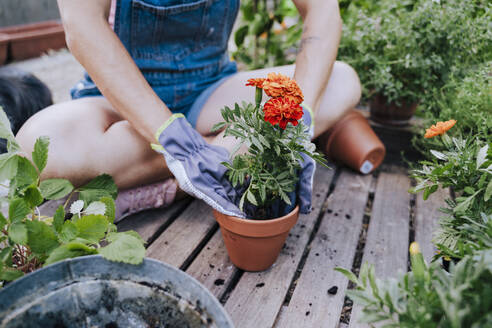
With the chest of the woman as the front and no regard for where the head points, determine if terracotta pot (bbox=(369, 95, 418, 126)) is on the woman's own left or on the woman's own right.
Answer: on the woman's own left

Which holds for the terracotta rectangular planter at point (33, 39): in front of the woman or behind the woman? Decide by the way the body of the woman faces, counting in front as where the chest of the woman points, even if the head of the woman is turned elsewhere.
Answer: behind

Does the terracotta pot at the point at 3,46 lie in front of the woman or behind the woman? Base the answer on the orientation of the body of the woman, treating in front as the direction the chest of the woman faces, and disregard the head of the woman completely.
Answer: behind

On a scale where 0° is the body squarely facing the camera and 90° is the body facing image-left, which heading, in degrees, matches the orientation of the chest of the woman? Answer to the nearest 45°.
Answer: approximately 0°

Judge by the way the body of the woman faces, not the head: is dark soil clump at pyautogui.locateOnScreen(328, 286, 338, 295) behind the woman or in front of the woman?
in front

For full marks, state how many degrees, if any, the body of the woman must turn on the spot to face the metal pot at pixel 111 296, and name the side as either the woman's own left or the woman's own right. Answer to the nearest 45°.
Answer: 0° — they already face it

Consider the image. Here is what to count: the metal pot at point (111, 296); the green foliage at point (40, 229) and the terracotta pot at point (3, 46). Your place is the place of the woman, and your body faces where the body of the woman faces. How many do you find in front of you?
2
